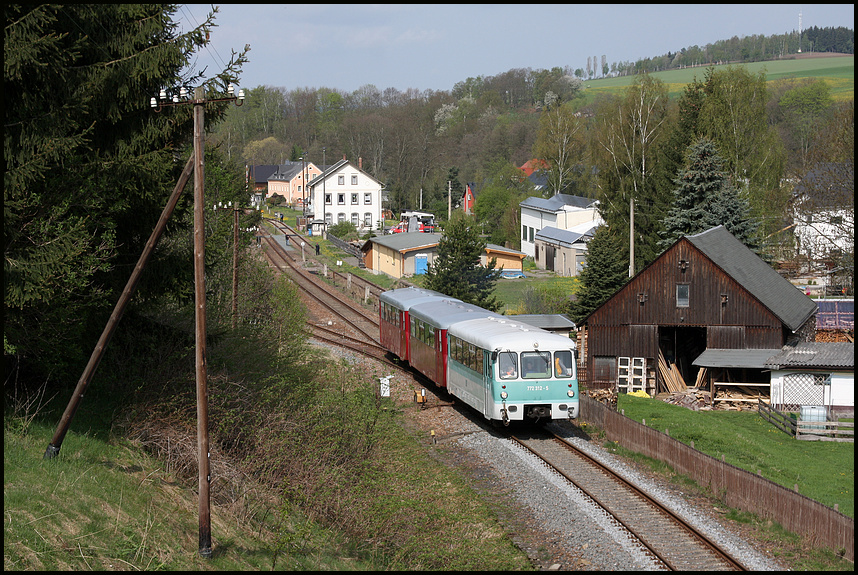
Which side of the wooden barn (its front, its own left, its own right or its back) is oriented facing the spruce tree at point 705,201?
back

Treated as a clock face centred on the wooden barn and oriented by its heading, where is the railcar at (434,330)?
The railcar is roughly at 1 o'clock from the wooden barn.

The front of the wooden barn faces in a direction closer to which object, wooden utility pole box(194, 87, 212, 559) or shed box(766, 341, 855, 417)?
the wooden utility pole

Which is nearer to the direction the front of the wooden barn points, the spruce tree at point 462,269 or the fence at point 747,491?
the fence

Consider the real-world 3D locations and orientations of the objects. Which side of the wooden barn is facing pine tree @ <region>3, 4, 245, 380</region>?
front

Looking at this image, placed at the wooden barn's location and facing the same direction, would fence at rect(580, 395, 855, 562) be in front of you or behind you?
in front

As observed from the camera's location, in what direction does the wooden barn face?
facing the viewer

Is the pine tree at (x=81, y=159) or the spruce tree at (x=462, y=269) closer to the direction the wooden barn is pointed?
the pine tree

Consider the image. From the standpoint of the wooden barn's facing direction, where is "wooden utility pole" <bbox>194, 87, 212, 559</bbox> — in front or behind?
in front

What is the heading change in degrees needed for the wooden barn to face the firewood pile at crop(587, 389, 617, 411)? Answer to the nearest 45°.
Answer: approximately 45° to its right

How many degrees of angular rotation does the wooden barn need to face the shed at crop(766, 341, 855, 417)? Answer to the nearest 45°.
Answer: approximately 45° to its left

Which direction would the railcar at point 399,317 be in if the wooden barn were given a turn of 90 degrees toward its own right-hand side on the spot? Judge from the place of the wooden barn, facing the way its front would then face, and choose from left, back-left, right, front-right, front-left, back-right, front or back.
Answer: front-left

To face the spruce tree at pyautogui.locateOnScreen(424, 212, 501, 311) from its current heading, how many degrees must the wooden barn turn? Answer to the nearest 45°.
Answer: approximately 90° to its right

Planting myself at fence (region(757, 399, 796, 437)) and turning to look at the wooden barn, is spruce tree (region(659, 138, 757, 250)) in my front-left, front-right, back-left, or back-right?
front-right
